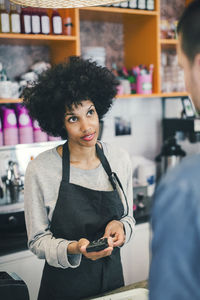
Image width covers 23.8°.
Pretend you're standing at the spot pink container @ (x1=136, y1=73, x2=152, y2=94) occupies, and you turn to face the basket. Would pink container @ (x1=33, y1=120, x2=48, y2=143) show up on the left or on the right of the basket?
right

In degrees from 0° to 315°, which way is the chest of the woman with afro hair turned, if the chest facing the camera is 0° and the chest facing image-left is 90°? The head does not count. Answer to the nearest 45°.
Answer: approximately 315°

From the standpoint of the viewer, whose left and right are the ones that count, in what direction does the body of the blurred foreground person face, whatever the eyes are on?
facing away from the viewer and to the left of the viewer

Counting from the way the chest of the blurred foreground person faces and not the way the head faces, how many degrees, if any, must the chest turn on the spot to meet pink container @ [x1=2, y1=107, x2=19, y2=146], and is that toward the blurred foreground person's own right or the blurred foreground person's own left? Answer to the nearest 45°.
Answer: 0° — they already face it

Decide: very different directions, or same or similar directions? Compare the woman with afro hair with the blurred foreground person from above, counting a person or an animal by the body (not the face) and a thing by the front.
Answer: very different directions

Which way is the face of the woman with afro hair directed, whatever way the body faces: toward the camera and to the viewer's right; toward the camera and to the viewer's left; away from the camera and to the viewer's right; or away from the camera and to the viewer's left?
toward the camera and to the viewer's right

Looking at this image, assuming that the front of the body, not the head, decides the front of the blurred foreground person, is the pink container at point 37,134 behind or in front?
in front
